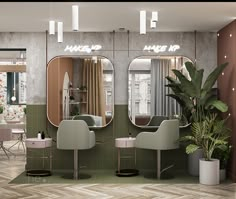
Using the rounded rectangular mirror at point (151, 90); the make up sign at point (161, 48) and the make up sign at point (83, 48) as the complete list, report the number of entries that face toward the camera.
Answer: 3

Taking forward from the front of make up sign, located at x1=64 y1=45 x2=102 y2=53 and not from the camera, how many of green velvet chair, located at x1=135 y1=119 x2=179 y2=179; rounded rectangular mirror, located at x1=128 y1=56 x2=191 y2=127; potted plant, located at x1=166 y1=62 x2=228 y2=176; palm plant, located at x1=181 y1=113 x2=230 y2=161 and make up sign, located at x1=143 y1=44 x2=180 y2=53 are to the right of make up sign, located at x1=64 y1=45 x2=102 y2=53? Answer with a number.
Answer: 0

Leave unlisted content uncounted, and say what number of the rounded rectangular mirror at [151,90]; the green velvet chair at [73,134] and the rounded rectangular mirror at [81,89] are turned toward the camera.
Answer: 2

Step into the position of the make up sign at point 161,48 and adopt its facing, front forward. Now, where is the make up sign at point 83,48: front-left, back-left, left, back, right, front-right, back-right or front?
right

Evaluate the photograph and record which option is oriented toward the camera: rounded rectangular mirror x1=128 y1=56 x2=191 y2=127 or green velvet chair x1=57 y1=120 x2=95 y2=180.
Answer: the rounded rectangular mirror

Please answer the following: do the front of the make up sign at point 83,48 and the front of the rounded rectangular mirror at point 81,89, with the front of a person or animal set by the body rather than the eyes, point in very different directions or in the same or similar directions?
same or similar directions

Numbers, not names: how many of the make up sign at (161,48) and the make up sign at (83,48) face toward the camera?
2

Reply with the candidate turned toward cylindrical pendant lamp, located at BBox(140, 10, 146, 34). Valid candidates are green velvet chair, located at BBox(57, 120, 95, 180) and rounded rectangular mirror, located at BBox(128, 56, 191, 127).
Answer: the rounded rectangular mirror

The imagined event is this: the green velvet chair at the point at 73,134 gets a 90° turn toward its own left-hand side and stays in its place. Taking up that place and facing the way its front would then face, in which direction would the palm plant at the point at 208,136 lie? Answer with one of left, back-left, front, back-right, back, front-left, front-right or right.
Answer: back-right

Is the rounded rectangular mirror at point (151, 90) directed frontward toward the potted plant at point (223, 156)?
no

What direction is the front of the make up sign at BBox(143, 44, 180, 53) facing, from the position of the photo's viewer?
facing the viewer

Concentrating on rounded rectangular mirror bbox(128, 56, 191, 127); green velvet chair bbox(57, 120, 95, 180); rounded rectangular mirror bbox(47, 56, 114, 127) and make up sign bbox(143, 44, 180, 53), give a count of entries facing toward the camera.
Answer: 3

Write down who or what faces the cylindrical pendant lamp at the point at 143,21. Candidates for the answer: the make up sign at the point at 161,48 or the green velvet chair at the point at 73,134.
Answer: the make up sign

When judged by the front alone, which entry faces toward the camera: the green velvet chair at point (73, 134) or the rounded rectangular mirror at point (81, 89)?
the rounded rectangular mirror

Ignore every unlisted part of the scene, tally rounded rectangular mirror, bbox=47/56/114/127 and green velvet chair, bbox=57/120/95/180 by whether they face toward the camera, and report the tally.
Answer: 1

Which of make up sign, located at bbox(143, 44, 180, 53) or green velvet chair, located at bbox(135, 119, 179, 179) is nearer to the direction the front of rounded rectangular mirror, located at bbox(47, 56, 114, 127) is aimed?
the green velvet chair

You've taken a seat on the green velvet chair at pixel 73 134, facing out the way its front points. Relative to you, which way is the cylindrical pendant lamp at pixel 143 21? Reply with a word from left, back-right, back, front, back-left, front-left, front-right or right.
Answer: right

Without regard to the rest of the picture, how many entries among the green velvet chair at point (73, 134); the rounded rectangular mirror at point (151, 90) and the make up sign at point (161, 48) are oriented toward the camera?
2

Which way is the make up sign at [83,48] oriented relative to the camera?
toward the camera

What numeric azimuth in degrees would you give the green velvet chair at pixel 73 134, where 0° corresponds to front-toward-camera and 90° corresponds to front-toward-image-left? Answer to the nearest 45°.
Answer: approximately 225°

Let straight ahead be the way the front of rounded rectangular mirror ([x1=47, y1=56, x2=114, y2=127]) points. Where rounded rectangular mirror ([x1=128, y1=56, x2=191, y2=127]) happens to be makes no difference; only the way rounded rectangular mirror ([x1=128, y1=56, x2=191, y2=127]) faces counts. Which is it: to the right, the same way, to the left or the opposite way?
the same way

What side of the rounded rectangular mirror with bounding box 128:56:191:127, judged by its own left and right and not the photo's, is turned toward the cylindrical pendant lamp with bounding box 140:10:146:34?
front
